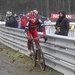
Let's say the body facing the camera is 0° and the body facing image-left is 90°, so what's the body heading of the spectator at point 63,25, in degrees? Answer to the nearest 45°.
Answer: approximately 45°

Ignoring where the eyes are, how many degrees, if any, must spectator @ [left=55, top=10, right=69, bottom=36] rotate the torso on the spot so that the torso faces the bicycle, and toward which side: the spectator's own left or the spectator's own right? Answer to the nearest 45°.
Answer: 0° — they already face it
